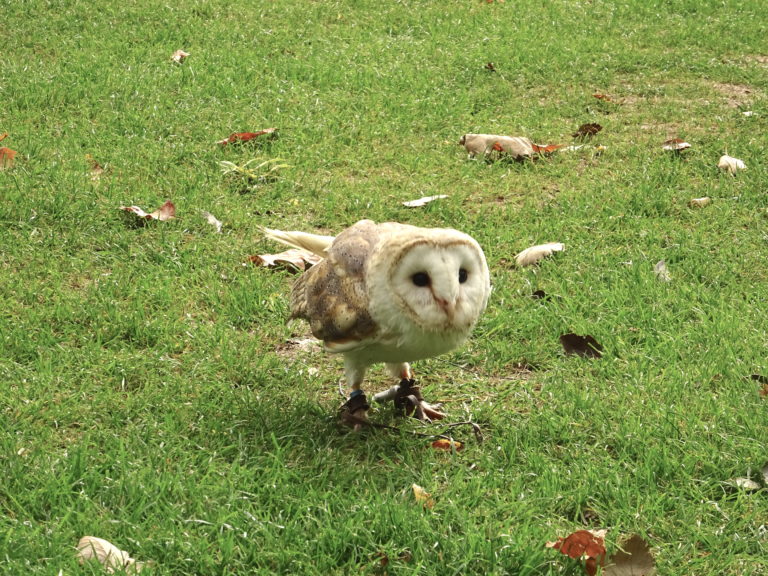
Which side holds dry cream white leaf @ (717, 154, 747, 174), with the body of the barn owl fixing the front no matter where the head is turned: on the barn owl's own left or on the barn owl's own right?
on the barn owl's own left

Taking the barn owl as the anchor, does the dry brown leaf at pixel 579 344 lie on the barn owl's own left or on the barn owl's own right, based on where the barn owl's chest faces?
on the barn owl's own left

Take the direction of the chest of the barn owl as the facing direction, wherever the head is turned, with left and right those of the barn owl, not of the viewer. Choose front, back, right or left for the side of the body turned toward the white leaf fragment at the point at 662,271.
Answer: left

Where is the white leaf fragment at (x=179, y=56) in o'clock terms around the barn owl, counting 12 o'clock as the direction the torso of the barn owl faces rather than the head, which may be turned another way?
The white leaf fragment is roughly at 7 o'clock from the barn owl.

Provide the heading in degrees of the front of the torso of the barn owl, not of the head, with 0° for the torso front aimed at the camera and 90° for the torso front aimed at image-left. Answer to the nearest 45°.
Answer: approximately 315°

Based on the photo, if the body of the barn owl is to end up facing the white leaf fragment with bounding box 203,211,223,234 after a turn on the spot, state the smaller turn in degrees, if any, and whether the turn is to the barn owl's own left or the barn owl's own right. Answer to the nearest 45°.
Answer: approximately 180°

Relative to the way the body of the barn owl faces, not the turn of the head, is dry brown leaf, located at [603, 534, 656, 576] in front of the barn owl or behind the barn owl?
in front

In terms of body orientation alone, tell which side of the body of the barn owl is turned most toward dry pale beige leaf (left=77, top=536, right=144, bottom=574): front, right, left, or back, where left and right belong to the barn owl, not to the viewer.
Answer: right

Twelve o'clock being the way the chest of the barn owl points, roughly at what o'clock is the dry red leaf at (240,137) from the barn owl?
The dry red leaf is roughly at 7 o'clock from the barn owl.

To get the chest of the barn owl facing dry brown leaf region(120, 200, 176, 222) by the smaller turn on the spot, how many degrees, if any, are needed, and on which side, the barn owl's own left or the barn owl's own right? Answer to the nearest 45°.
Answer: approximately 180°

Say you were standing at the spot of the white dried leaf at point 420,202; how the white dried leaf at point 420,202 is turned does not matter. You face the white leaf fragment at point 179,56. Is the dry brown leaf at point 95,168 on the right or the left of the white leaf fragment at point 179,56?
left

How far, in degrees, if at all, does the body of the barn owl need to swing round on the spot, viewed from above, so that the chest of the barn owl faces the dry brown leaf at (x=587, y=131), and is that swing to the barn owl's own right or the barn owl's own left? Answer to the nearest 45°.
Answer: approximately 135° to the barn owl's own left
